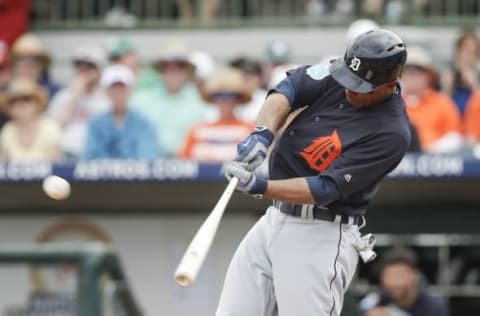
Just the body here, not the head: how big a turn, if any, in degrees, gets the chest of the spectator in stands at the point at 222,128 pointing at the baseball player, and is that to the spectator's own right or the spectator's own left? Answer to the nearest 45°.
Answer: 0° — they already face them

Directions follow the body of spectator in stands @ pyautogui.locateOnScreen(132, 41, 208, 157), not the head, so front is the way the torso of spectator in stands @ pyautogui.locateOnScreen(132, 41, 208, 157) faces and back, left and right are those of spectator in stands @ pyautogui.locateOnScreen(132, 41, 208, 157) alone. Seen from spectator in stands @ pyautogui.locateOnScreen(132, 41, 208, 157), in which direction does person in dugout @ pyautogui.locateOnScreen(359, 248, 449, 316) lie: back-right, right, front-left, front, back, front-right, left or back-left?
front-left

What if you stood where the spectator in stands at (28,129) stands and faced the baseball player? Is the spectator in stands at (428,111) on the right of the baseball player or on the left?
left

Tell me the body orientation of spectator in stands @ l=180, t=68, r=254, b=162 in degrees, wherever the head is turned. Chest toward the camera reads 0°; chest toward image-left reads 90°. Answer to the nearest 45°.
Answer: approximately 0°

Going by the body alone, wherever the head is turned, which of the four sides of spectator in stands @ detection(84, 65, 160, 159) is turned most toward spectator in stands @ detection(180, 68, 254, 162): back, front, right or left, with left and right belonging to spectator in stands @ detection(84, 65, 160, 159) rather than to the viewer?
left

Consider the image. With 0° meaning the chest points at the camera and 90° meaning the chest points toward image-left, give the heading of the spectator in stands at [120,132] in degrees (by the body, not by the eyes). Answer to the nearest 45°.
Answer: approximately 0°

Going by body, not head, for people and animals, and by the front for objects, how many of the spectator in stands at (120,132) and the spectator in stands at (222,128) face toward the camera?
2

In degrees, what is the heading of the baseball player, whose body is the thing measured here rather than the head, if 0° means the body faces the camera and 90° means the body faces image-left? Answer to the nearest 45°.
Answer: approximately 45°

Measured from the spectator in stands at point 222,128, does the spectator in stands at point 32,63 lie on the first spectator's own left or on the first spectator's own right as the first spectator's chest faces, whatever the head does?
on the first spectator's own right

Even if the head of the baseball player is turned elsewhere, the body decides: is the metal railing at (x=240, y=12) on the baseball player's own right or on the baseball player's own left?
on the baseball player's own right

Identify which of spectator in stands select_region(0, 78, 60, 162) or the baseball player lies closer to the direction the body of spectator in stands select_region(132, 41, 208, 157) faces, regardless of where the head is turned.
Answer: the baseball player
